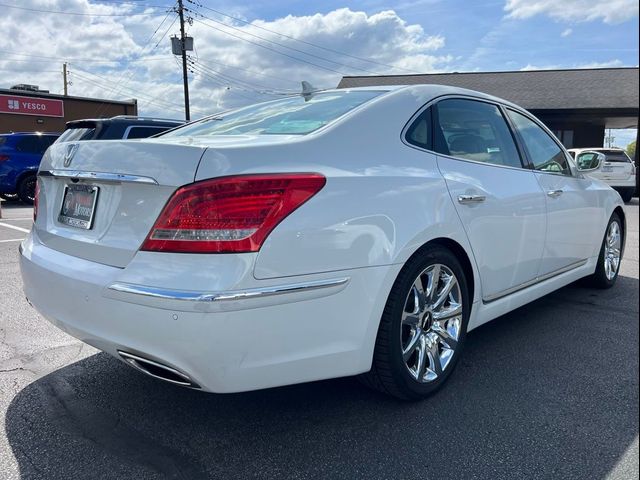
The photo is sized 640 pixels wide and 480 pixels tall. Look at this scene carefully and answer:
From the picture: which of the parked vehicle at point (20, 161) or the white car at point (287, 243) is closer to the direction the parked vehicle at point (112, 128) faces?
the parked vehicle

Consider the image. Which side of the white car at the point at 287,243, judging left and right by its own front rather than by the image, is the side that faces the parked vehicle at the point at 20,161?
left

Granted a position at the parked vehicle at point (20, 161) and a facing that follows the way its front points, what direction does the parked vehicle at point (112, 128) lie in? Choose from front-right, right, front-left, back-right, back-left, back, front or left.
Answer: back-right

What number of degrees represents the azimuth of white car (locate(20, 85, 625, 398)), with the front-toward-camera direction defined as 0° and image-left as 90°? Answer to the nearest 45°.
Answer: approximately 225°

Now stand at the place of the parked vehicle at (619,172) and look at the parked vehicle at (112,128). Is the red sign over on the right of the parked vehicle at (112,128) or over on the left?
right

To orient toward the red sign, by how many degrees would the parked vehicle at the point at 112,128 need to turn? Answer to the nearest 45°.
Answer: approximately 45° to its left

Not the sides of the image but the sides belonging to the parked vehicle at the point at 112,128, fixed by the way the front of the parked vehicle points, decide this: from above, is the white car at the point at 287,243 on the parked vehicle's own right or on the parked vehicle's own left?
on the parked vehicle's own right

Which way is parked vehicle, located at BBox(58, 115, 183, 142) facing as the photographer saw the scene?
facing away from the viewer and to the right of the viewer
